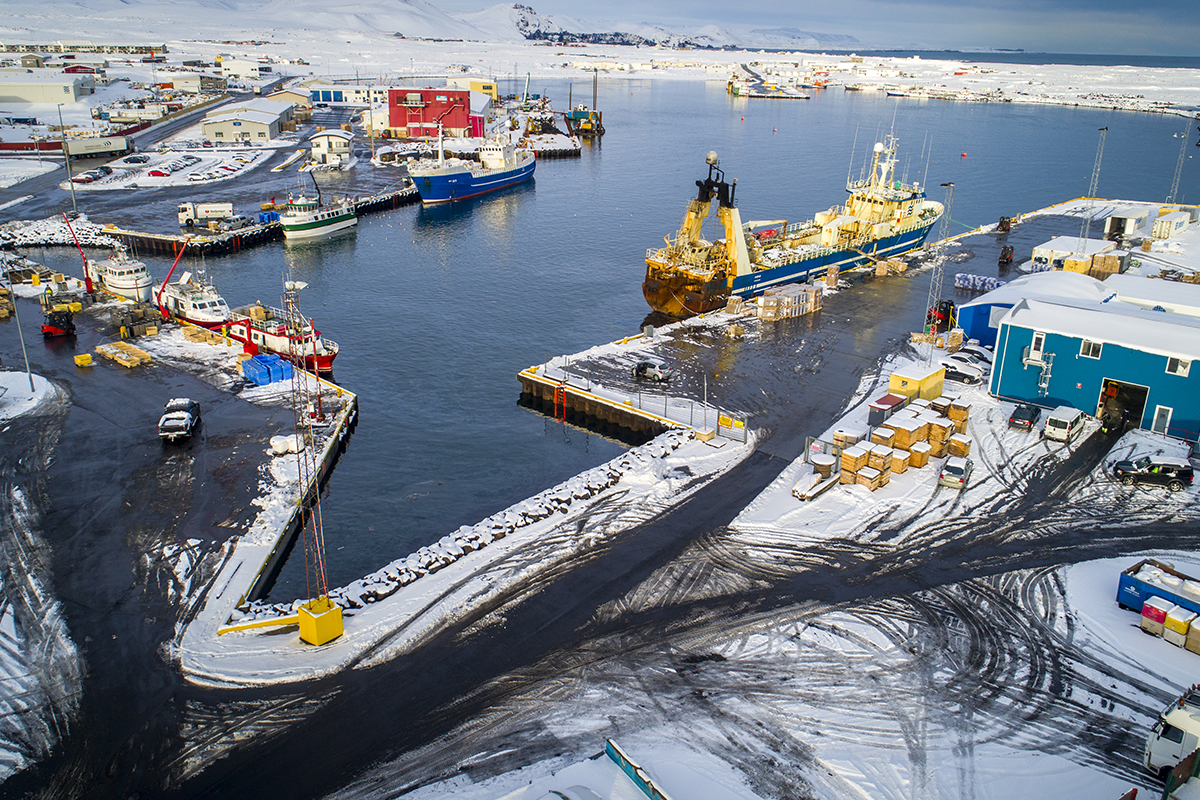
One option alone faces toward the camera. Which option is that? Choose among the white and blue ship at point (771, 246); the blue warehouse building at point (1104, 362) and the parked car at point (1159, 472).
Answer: the blue warehouse building

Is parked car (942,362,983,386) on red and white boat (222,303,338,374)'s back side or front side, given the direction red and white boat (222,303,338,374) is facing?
on the front side

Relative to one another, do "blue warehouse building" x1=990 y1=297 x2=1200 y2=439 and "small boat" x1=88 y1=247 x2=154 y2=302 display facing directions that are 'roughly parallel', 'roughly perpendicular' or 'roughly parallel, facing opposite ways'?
roughly perpendicular

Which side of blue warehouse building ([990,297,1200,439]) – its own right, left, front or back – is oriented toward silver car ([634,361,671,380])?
right

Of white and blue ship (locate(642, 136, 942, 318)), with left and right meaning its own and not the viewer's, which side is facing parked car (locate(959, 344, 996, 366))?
right

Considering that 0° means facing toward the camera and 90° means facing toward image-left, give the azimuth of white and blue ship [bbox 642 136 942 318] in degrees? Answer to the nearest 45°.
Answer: approximately 225°

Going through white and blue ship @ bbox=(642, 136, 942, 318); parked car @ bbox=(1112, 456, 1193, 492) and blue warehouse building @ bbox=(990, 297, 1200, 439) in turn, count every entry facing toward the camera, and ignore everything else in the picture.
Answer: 1

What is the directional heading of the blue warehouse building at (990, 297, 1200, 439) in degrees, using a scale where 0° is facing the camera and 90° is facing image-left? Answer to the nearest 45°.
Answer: approximately 0°
